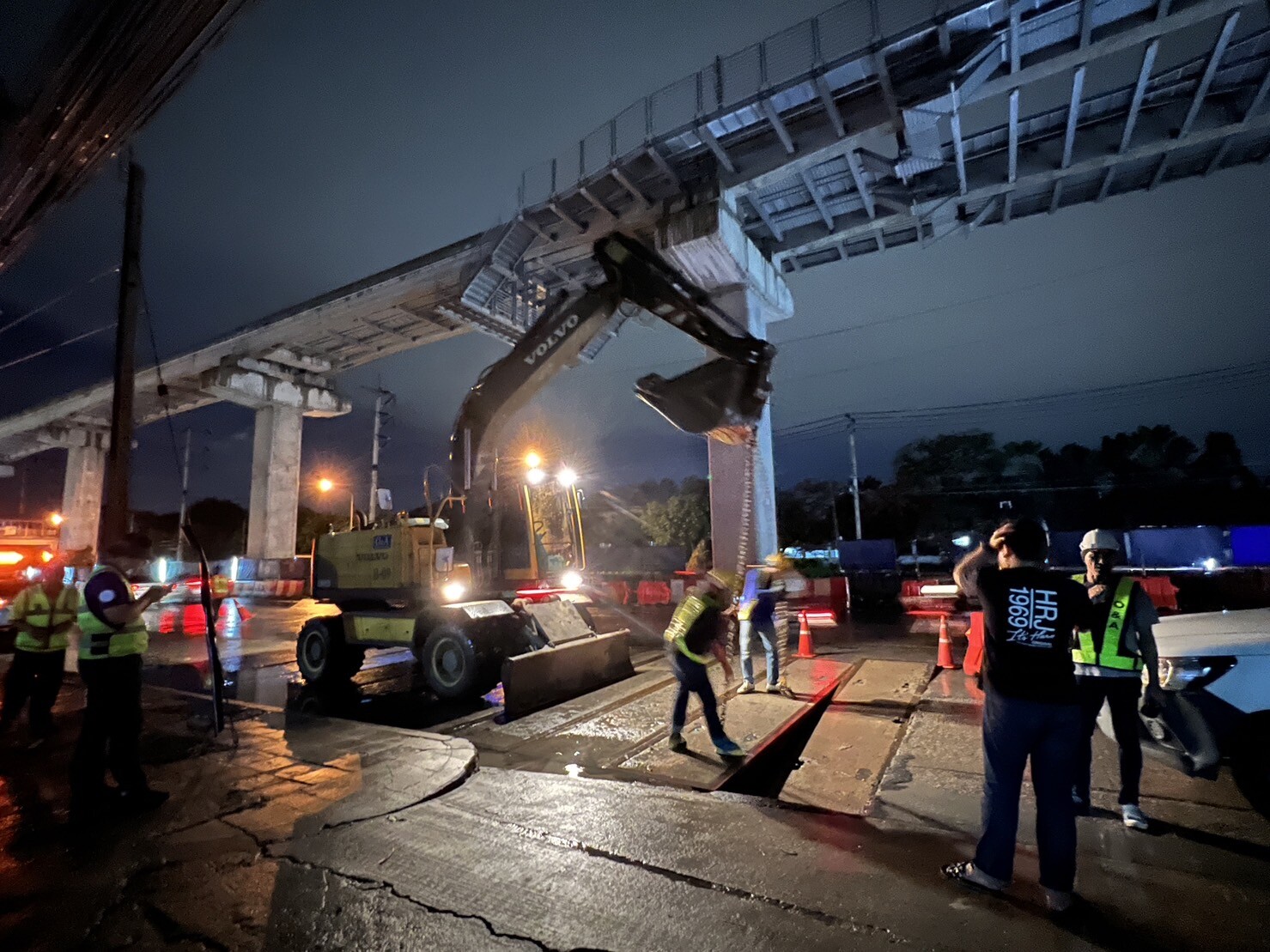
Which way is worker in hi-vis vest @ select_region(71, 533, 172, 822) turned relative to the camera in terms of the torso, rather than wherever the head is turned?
to the viewer's right

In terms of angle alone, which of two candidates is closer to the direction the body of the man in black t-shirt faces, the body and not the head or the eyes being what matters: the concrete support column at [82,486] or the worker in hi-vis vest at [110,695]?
the concrete support column

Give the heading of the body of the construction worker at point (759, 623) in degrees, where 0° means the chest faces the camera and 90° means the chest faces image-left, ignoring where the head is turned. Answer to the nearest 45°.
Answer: approximately 0°

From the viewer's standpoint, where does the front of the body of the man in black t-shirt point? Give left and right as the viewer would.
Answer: facing away from the viewer and to the left of the viewer

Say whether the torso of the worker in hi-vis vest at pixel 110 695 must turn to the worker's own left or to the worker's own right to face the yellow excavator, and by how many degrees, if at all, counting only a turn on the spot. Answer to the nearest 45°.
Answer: approximately 45° to the worker's own left

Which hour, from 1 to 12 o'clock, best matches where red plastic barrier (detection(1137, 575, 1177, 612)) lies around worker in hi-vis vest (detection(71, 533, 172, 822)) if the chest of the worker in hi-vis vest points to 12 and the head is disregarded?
The red plastic barrier is roughly at 12 o'clock from the worker in hi-vis vest.

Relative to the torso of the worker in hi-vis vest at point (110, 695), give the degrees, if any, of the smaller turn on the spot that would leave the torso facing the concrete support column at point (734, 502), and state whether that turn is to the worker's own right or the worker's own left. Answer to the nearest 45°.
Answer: approximately 45° to the worker's own left

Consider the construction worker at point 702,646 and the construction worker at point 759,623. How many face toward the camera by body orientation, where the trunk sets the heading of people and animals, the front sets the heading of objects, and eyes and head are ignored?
1

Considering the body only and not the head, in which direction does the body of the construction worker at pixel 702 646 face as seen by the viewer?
to the viewer's right

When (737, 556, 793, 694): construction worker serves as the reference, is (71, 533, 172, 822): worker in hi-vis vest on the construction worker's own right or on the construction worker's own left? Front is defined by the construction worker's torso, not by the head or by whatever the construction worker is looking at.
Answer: on the construction worker's own right

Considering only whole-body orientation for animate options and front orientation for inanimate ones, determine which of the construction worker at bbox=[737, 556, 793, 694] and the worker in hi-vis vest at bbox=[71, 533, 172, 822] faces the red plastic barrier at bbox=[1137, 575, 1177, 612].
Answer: the worker in hi-vis vest
